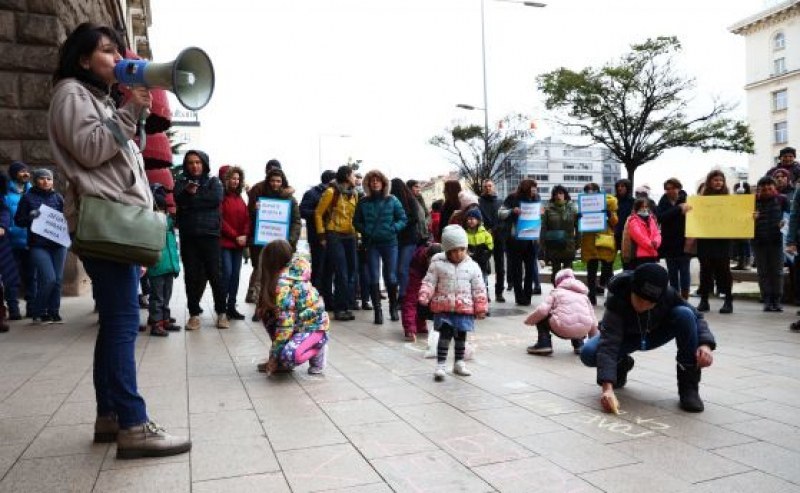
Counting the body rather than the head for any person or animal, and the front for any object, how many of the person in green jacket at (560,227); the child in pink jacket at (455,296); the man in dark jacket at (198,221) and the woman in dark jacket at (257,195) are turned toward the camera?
4

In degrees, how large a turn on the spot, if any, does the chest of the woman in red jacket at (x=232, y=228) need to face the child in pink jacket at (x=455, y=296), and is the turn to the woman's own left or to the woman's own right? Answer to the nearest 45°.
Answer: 0° — they already face them

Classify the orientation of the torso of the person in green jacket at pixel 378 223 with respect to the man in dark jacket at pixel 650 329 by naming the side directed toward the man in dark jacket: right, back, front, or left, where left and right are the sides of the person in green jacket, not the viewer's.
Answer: front

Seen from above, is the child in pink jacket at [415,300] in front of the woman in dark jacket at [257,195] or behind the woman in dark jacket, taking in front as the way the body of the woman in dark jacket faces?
in front

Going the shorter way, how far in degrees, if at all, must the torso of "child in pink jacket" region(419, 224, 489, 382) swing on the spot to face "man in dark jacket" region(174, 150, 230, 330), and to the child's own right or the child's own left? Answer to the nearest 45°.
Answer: approximately 135° to the child's own right

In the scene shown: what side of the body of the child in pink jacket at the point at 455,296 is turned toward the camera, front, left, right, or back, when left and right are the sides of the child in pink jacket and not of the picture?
front

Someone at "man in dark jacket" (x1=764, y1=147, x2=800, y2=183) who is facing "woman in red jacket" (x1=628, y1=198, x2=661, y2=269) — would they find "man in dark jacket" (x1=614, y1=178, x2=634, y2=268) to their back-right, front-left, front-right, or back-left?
front-right

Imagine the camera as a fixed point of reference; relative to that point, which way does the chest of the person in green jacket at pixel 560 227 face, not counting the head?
toward the camera

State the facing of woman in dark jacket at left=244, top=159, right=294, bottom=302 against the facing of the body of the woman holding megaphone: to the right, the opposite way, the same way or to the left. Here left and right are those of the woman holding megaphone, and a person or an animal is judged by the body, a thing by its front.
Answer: to the right

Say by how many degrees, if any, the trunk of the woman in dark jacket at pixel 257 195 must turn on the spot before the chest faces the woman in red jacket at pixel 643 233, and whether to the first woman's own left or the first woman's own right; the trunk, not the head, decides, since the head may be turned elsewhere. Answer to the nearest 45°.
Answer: approximately 90° to the first woman's own left

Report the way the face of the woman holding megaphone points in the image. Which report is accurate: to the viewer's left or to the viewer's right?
to the viewer's right
